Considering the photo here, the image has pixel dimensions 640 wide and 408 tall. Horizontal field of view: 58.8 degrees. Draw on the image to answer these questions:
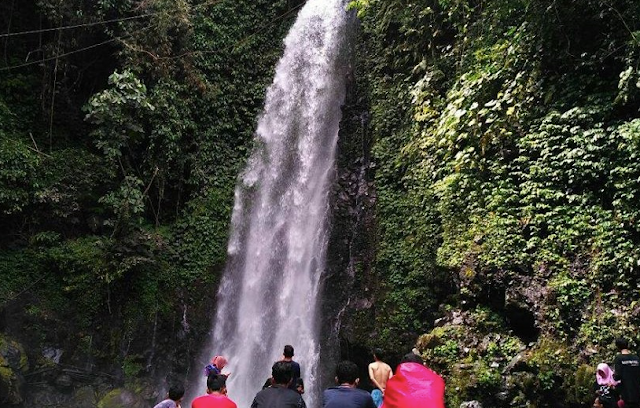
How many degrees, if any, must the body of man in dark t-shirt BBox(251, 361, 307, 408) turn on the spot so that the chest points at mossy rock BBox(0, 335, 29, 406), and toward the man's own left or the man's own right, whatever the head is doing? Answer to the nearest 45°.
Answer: approximately 45° to the man's own left

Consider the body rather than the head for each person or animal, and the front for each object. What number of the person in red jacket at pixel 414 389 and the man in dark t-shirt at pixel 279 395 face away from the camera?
2

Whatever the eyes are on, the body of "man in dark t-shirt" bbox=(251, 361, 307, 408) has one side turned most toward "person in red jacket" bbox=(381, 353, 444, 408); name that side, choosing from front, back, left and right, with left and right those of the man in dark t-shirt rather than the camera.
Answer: right

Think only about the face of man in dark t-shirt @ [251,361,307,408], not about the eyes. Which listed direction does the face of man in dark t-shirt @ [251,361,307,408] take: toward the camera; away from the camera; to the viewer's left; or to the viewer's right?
away from the camera

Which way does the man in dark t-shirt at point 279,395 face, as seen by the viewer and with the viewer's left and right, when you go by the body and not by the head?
facing away from the viewer

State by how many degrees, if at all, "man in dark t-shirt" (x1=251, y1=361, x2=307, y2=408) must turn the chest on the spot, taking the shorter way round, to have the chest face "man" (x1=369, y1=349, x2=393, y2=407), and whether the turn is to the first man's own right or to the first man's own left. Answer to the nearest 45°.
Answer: approximately 45° to the first man's own right

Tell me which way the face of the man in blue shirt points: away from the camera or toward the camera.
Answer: away from the camera

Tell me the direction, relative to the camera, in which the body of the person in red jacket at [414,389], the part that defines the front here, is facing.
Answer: away from the camera

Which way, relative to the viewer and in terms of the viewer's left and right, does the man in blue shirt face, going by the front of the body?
facing away from the viewer

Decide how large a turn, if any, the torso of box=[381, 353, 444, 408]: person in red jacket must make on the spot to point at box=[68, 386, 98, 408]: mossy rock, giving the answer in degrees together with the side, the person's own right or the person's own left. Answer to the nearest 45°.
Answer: approximately 45° to the person's own left
